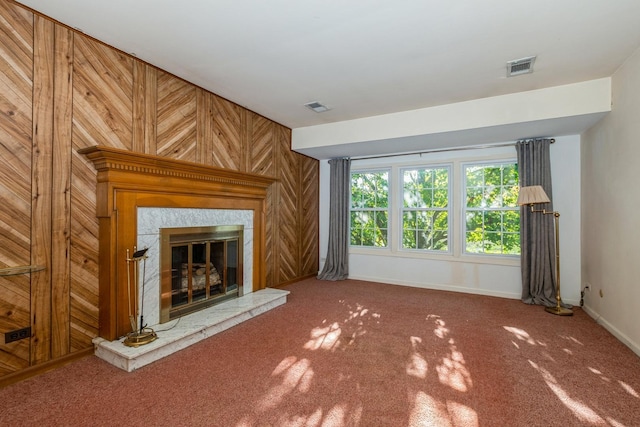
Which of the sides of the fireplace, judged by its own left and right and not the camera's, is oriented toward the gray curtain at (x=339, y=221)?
left

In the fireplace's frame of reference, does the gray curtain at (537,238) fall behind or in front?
in front

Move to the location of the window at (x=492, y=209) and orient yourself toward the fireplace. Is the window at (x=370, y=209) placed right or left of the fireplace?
right

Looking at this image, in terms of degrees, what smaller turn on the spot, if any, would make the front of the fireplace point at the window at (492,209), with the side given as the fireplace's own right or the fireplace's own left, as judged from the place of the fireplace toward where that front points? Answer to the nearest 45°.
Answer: approximately 45° to the fireplace's own left

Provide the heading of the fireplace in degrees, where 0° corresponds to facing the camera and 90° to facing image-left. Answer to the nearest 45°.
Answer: approximately 315°

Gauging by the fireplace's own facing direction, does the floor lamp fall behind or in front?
in front
